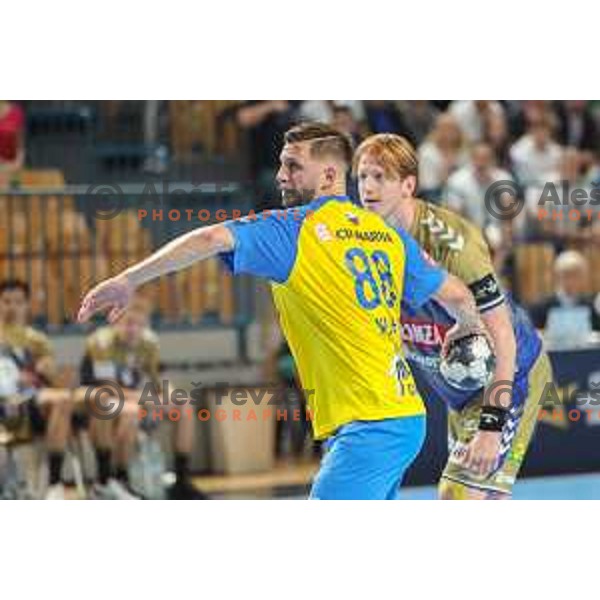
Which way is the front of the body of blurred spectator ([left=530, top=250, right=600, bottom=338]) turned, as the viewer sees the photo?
toward the camera

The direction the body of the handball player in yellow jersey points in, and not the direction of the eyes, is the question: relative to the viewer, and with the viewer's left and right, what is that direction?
facing away from the viewer and to the left of the viewer

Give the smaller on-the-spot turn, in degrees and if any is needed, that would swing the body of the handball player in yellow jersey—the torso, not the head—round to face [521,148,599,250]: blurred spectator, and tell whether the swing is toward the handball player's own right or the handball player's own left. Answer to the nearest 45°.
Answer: approximately 45° to the handball player's own right

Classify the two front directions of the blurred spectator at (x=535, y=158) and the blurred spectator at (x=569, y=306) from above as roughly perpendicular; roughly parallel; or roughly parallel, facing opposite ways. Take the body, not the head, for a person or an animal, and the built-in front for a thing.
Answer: roughly parallel

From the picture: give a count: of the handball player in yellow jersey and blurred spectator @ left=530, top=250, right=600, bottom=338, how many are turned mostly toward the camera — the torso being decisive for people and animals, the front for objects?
1

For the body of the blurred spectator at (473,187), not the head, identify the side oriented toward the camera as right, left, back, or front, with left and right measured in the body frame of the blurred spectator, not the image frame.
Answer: front

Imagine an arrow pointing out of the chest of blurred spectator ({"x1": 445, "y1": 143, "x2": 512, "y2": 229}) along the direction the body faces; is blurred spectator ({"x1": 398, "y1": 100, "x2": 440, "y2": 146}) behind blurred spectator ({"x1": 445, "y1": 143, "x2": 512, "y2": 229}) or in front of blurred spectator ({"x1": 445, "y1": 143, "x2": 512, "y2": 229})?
behind

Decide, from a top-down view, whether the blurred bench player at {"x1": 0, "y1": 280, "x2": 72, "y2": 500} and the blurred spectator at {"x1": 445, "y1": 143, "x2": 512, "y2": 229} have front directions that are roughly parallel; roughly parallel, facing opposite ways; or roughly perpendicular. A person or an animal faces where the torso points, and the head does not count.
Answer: roughly parallel

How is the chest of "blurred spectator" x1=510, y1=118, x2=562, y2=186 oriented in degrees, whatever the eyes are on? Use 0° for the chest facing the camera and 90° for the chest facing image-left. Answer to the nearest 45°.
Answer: approximately 0°
